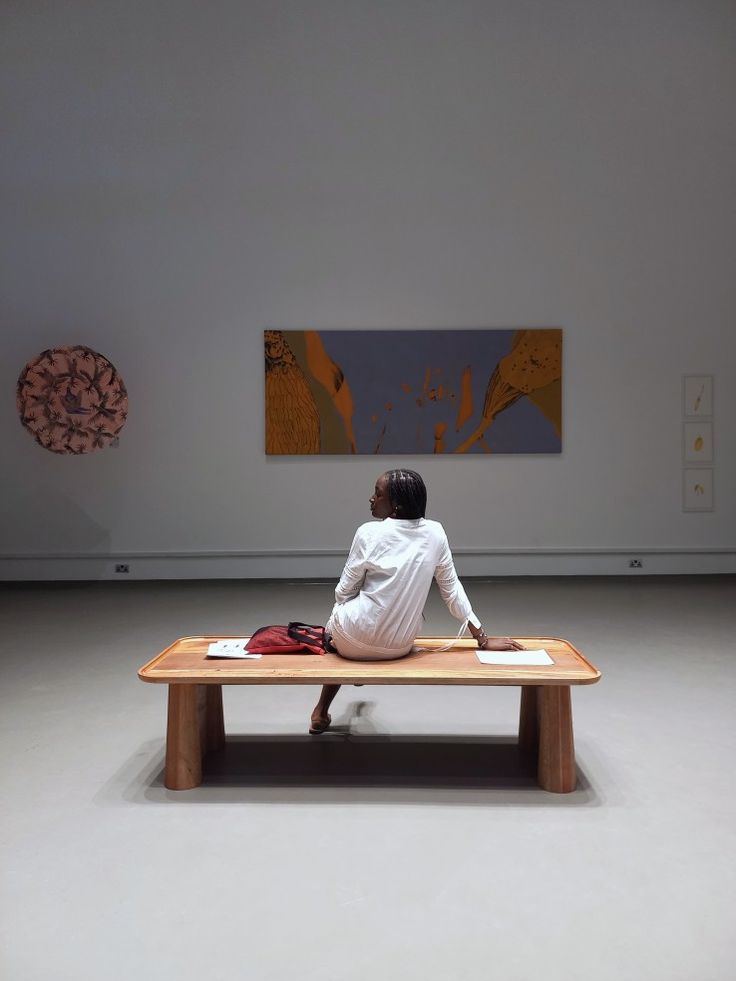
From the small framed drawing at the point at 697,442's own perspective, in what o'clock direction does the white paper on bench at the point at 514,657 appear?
The white paper on bench is roughly at 12 o'clock from the small framed drawing.

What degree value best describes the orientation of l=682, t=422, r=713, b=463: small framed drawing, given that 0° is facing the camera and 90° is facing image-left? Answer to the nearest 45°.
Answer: approximately 0°

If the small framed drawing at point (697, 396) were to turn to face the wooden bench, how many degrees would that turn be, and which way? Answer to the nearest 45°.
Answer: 0° — it already faces it

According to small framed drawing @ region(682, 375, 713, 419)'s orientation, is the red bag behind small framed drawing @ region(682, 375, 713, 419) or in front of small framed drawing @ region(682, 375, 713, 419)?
in front

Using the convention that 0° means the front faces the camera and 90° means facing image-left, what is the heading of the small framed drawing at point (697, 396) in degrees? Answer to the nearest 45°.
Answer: approximately 0°

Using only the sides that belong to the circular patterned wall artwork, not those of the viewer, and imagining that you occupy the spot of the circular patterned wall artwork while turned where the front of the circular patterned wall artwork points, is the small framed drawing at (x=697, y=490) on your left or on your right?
on your left
